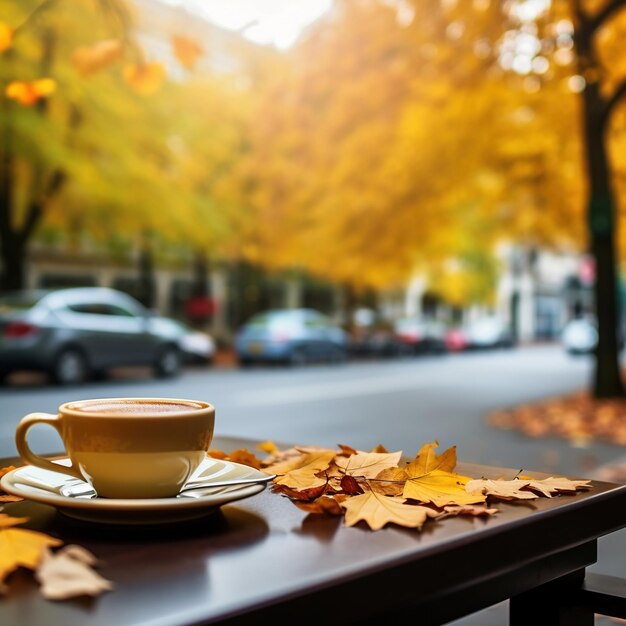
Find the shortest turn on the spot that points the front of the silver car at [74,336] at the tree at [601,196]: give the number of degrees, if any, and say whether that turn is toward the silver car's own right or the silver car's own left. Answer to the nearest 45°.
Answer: approximately 90° to the silver car's own right

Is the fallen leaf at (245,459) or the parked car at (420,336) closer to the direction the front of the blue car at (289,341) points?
the parked car

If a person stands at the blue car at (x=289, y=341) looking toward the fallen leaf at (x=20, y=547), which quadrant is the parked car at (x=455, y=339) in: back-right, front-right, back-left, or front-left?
back-left

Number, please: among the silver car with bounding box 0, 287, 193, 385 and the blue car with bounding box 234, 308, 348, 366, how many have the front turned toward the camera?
0

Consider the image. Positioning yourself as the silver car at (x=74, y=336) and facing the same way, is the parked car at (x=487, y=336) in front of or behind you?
in front

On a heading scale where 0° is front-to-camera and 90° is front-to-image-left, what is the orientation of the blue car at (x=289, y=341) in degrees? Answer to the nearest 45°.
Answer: approximately 225°

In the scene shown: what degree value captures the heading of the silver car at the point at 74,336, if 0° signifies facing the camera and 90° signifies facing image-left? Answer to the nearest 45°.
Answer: approximately 225°

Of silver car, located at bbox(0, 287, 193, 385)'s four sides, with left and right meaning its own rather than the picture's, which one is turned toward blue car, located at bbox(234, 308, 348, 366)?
front

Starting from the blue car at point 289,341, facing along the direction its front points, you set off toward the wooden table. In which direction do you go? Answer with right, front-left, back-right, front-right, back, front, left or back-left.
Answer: back-right
